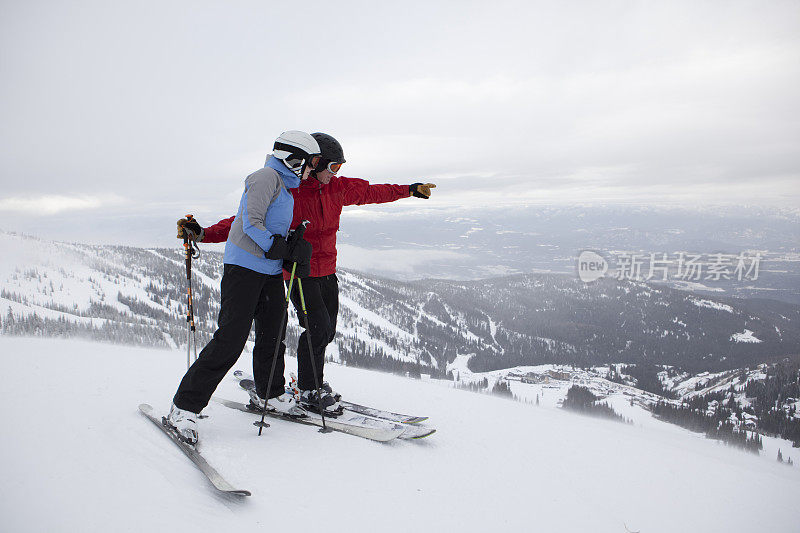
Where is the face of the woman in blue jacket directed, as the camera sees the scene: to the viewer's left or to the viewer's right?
to the viewer's right

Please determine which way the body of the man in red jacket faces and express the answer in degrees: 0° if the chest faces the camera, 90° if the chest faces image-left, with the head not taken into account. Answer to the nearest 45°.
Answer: approximately 315°

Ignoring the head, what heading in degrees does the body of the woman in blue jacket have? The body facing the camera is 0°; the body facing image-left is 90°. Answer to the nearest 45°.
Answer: approximately 270°
